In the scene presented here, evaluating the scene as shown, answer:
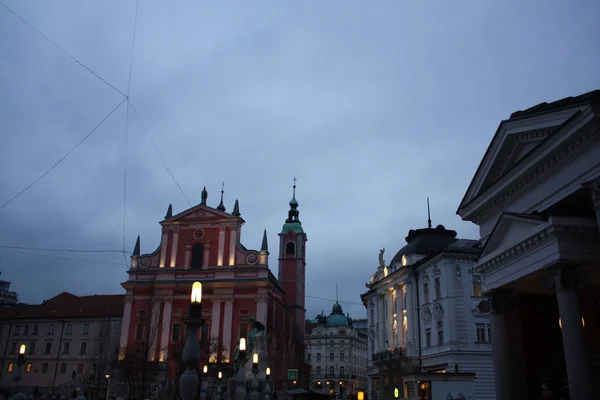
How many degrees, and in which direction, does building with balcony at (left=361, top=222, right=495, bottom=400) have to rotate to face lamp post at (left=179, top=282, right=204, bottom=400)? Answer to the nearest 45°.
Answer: approximately 45° to its left

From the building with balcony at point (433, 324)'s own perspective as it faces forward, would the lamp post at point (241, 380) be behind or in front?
in front

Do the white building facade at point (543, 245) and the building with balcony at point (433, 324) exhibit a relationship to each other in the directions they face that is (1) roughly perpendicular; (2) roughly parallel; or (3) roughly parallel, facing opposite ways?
roughly parallel

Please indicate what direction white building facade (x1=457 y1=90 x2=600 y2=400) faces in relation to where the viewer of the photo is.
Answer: facing the viewer and to the left of the viewer

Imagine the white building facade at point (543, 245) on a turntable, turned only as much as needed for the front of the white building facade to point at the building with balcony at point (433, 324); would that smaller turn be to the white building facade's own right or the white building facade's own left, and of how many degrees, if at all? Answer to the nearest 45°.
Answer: approximately 135° to the white building facade's own right

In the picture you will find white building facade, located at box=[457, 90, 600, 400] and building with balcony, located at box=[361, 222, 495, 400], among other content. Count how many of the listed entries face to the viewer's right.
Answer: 0

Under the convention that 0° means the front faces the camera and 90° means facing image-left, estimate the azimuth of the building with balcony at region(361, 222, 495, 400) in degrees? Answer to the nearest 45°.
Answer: approximately 45°

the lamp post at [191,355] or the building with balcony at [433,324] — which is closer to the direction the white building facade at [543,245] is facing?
the lamp post

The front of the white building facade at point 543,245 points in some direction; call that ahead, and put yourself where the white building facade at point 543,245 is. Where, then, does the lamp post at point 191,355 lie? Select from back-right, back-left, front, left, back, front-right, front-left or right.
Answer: front
